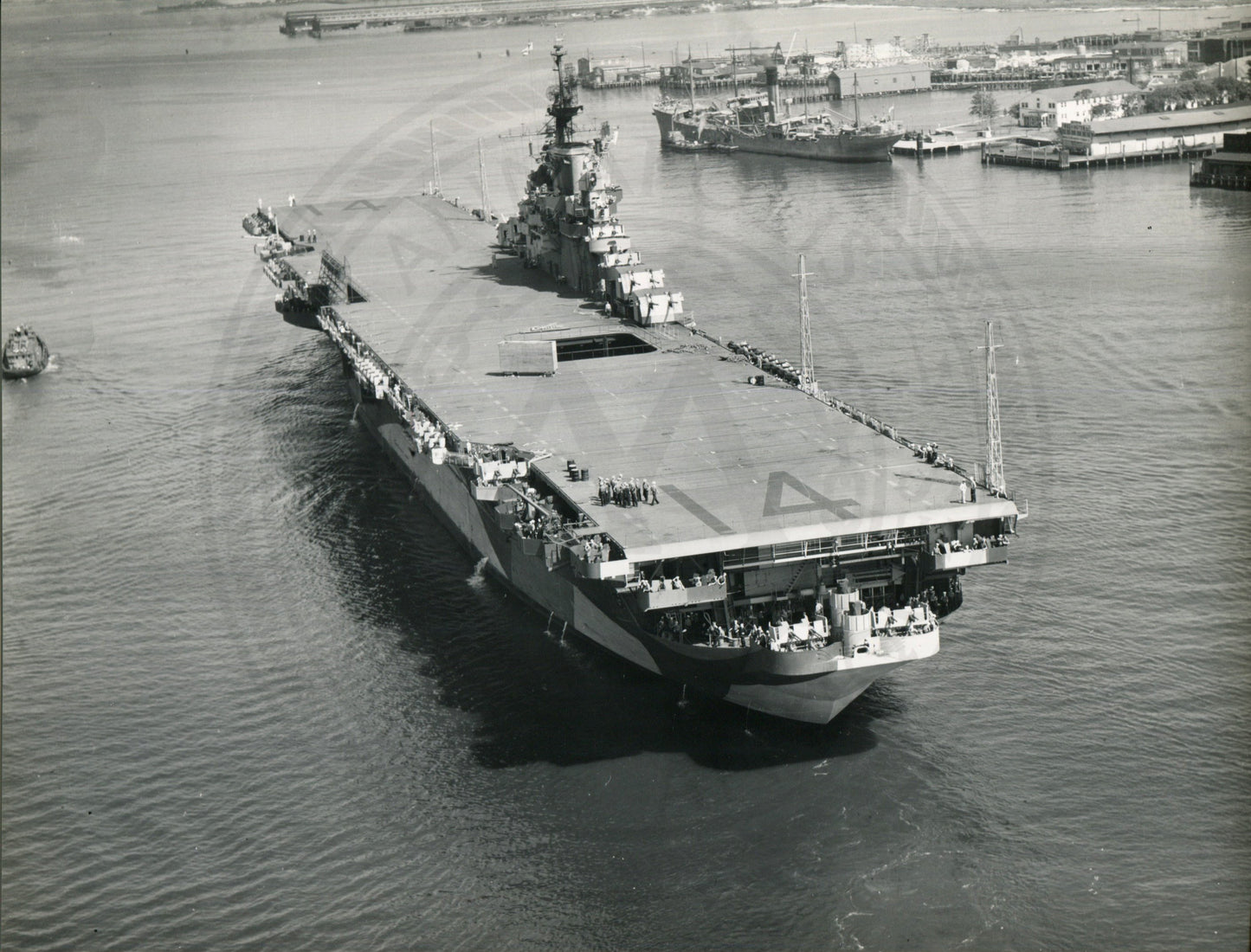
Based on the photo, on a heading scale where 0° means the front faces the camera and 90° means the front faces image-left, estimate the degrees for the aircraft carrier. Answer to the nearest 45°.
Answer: approximately 135°
